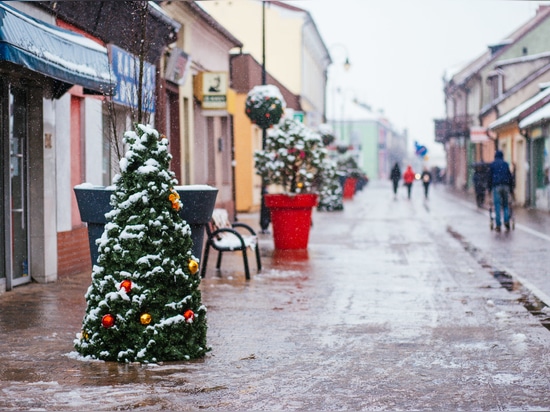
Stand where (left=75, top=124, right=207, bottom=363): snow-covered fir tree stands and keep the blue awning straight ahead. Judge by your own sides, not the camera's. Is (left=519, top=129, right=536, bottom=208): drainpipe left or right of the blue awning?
right

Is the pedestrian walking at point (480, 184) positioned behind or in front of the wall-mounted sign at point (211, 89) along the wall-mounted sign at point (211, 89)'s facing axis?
behind

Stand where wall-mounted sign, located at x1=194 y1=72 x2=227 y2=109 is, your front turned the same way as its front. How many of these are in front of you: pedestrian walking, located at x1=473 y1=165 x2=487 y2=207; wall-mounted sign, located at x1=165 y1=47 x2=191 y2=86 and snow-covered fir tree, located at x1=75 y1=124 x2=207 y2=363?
2

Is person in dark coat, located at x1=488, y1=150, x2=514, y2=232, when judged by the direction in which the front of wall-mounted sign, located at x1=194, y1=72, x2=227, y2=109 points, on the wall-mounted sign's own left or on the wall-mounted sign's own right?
on the wall-mounted sign's own left

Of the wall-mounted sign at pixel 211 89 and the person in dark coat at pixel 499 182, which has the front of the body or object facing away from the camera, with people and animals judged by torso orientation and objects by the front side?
the person in dark coat

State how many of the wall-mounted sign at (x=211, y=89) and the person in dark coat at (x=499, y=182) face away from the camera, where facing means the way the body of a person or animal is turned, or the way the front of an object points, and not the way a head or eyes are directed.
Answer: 1

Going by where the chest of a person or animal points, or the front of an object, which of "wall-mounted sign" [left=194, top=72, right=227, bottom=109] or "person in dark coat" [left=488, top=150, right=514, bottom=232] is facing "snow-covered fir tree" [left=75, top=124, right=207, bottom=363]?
the wall-mounted sign

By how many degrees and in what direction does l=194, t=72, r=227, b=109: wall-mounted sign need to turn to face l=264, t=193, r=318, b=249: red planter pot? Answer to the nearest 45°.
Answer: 0° — it already faces it

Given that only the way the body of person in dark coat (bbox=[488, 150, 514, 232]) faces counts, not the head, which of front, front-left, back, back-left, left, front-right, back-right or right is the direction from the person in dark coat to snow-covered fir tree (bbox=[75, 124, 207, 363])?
back

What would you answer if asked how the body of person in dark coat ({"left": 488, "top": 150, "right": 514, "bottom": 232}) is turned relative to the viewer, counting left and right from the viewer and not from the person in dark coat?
facing away from the viewer

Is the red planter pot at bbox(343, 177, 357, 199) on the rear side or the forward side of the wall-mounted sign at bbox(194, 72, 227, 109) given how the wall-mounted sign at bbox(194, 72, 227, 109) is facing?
on the rear side

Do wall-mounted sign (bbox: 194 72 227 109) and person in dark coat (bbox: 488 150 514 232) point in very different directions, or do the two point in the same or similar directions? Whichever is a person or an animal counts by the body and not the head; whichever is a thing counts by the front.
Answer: very different directions

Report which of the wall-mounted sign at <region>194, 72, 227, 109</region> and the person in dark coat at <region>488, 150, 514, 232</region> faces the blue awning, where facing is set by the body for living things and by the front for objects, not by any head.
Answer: the wall-mounted sign

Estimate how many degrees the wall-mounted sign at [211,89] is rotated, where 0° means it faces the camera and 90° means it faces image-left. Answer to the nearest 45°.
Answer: approximately 0°

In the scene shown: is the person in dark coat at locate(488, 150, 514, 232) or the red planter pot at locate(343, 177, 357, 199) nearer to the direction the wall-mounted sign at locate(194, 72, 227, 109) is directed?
the person in dark coat
